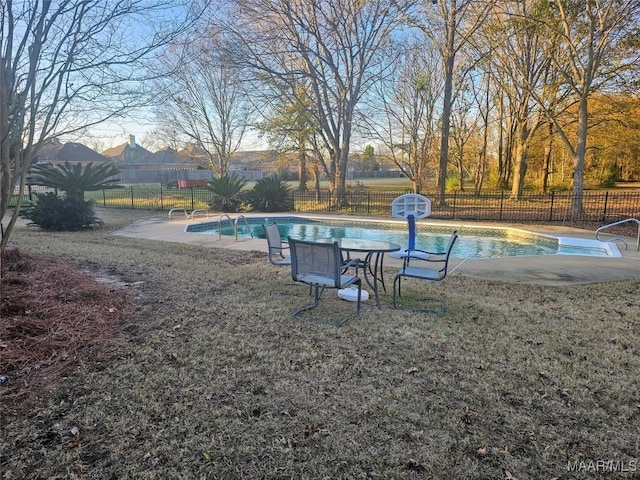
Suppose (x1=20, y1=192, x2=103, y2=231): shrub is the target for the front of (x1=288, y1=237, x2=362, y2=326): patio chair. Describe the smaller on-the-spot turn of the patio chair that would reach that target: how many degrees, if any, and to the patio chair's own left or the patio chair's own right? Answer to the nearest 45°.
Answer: approximately 90° to the patio chair's own left

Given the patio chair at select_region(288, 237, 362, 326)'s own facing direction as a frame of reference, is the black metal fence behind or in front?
in front

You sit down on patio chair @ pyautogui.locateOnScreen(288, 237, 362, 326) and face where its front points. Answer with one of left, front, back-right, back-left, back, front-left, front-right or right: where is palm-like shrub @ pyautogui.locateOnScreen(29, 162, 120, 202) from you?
left

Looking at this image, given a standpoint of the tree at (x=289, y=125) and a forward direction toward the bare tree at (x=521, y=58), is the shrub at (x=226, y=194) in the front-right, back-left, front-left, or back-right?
back-right

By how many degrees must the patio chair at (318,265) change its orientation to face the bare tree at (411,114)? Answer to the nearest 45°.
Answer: approximately 45° to its left

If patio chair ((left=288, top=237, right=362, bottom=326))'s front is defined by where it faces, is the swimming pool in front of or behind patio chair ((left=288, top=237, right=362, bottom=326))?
in front

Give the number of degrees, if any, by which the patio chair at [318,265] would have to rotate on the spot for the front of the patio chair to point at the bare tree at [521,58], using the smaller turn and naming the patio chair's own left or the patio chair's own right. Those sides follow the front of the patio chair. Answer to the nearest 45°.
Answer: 0° — it already faces it

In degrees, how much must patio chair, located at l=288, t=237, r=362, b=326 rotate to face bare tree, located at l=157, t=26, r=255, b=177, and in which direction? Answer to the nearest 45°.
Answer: approximately 45° to its left

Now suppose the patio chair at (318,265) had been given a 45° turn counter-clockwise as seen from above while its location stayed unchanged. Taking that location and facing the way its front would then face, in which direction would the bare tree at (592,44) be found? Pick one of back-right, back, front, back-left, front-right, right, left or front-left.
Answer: front-right

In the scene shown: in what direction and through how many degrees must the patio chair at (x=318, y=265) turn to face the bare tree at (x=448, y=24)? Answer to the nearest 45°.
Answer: approximately 45° to its left

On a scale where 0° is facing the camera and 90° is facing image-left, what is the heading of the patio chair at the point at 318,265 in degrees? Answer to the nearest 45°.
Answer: approximately 225°

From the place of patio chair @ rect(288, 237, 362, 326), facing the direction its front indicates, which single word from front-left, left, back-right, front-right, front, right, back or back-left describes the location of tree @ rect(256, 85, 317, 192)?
front-left

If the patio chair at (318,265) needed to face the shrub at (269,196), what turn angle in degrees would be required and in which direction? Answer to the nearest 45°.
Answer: approximately 45° to its left
